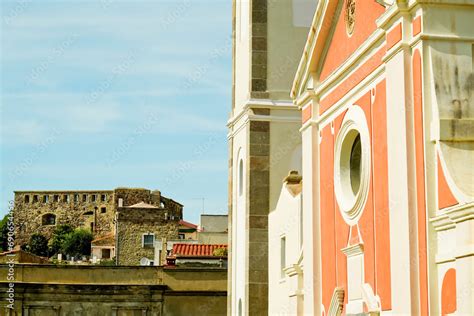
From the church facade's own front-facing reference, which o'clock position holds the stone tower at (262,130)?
The stone tower is roughly at 4 o'clock from the church facade.

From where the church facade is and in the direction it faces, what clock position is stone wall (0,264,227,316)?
The stone wall is roughly at 2 o'clock from the church facade.
